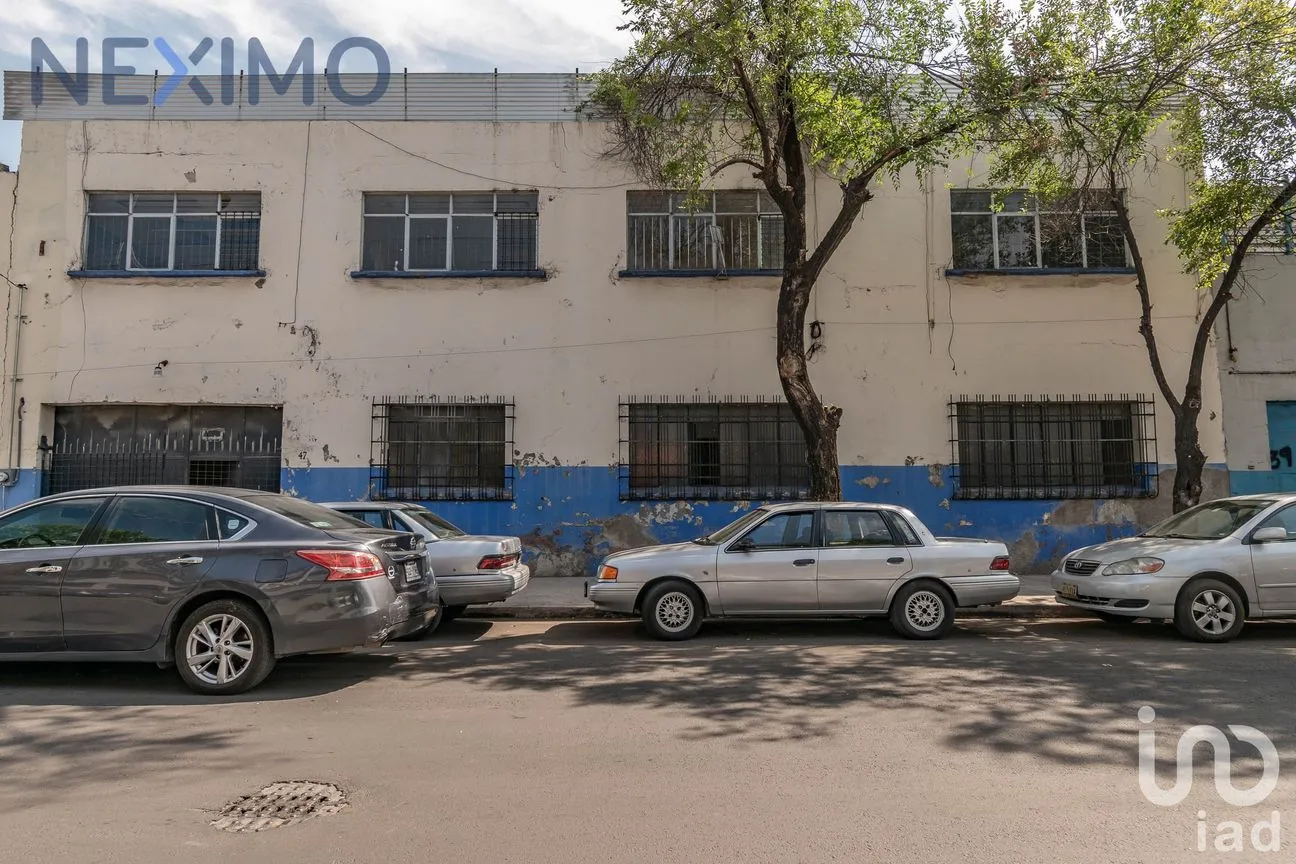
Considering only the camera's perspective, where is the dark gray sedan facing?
facing to the left of the viewer

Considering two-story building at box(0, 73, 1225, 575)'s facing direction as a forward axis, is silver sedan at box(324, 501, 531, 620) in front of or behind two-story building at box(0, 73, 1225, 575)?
in front

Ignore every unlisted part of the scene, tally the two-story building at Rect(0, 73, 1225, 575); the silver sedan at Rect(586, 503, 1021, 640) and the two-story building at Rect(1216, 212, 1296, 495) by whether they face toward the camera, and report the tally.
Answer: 2

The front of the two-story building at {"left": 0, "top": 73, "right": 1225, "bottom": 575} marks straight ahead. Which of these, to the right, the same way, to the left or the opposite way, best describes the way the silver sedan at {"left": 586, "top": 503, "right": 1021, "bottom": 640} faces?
to the right

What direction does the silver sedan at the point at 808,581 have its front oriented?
to the viewer's left

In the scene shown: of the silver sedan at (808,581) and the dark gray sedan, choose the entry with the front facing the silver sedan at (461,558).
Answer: the silver sedan at (808,581)

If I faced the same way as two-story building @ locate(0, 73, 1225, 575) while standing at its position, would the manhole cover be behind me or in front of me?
in front

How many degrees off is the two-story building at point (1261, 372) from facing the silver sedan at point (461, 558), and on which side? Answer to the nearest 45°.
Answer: approximately 45° to its right

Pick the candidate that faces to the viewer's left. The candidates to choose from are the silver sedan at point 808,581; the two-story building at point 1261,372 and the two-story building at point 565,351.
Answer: the silver sedan

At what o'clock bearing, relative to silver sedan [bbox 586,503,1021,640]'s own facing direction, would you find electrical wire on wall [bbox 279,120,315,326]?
The electrical wire on wall is roughly at 1 o'clock from the silver sedan.

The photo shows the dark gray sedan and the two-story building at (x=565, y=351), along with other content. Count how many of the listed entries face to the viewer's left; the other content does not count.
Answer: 1

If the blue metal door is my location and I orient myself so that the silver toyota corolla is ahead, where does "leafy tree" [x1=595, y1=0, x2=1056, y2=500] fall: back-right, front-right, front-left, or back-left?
front-right

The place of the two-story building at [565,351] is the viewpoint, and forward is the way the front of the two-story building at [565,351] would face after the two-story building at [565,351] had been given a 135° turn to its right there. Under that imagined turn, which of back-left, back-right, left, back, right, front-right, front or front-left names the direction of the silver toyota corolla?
back

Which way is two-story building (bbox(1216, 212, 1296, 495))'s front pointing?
toward the camera

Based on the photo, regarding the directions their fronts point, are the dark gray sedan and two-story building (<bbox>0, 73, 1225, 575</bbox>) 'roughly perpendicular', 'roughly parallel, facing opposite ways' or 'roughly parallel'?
roughly perpendicular

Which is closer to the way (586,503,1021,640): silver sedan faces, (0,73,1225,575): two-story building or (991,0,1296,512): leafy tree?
the two-story building

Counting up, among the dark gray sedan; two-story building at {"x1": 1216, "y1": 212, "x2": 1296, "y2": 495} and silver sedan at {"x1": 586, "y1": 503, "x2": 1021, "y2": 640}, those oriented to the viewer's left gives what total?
2

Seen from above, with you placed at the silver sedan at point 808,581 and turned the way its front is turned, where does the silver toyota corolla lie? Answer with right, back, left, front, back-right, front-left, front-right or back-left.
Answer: back

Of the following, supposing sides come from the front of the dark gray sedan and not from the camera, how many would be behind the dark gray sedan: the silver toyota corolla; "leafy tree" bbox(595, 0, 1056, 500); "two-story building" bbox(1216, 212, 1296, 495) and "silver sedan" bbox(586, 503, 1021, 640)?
4

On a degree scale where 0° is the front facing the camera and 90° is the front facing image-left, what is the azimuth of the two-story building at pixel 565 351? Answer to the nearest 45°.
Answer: approximately 0°
